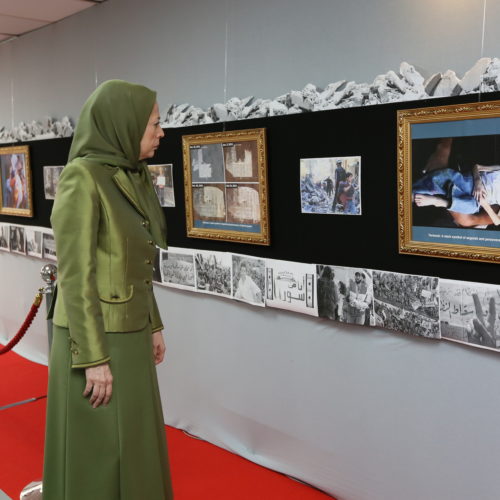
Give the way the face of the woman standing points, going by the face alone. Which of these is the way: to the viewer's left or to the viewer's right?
to the viewer's right

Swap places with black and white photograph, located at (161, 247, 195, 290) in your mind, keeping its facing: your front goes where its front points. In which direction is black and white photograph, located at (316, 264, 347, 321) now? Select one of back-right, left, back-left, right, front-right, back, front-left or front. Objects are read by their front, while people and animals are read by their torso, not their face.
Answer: left

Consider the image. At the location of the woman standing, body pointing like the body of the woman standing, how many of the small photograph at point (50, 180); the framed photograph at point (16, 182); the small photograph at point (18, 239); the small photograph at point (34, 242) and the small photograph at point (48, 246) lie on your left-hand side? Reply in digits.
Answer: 5

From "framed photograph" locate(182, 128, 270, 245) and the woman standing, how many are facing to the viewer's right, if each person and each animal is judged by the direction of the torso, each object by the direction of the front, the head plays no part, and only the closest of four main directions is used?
1

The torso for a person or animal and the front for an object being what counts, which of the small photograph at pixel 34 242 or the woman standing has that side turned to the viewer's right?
the woman standing

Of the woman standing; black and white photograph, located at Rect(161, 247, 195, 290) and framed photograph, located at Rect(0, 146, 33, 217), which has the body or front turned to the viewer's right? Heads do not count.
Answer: the woman standing

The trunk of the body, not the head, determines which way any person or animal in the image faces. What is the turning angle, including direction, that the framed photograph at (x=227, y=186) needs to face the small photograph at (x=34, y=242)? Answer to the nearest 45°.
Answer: approximately 90° to its right

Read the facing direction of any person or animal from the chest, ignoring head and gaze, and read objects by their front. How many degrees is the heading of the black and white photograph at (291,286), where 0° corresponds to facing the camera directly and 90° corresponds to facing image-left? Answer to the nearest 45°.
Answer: approximately 45°

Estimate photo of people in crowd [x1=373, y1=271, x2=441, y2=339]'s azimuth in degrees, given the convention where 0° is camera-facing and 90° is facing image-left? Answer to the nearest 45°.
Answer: approximately 45°

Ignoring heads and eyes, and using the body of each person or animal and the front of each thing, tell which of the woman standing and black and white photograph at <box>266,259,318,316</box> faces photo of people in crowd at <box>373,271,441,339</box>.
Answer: the woman standing

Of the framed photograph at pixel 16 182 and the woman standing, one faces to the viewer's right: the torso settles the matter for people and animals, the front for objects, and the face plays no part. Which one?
the woman standing

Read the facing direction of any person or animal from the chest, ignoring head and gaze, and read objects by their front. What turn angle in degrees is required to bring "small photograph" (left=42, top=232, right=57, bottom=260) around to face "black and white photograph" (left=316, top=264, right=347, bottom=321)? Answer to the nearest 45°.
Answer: approximately 90° to its left

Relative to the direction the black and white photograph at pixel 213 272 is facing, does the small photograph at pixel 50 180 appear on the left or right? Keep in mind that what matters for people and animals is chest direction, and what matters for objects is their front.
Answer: on its right

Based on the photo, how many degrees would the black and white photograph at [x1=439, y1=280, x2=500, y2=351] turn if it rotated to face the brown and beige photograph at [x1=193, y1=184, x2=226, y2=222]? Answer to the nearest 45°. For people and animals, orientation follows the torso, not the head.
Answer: approximately 90° to its right
